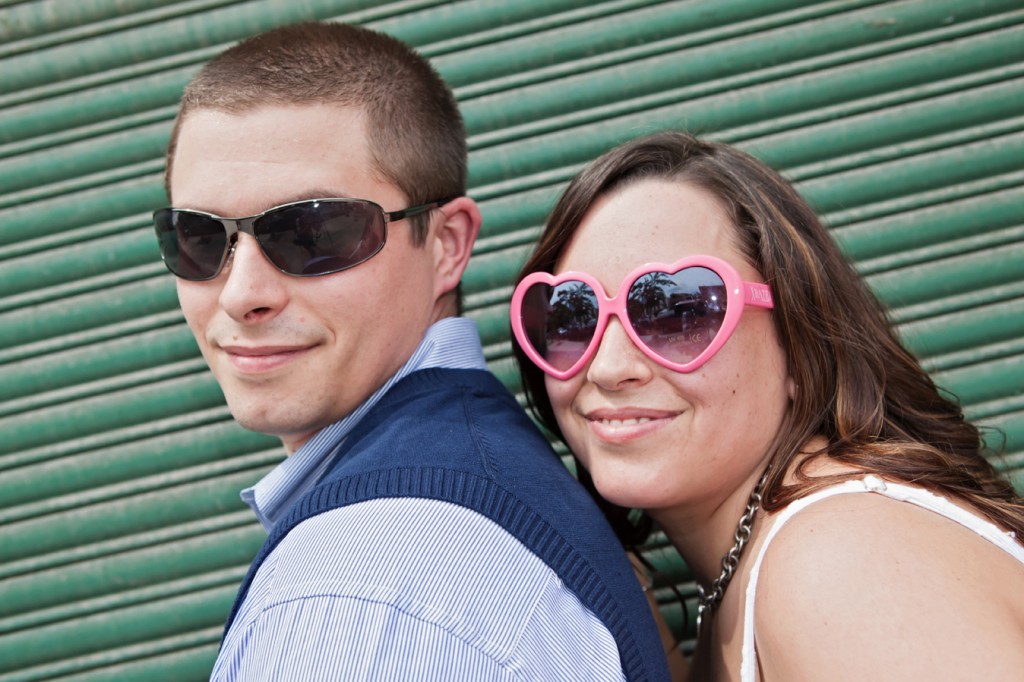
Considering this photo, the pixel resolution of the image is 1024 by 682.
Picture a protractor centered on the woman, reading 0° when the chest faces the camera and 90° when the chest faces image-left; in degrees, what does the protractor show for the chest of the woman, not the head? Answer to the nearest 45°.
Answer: approximately 45°

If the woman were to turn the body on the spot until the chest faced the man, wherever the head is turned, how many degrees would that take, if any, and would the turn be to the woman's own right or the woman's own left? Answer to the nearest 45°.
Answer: approximately 45° to the woman's own right
